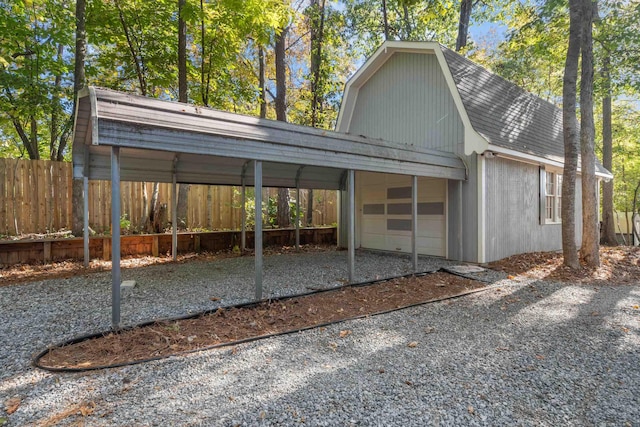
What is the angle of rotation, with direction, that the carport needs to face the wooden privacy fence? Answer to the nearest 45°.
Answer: approximately 90° to its right

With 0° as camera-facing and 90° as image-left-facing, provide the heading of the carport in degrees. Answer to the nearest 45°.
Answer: approximately 45°

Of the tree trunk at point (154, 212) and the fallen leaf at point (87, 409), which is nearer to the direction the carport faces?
the fallen leaf

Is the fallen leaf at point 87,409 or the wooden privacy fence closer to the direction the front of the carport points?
the fallen leaf

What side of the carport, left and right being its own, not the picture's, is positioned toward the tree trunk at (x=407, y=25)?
back

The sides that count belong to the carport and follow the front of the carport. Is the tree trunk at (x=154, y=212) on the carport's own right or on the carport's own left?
on the carport's own right

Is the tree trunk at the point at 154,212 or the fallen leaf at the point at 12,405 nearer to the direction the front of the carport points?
the fallen leaf

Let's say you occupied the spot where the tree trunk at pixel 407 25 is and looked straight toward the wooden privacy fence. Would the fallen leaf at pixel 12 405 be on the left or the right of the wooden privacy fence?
left

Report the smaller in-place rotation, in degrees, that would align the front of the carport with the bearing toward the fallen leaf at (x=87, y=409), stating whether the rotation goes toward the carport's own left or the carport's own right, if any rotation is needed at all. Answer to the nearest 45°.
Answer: approximately 45° to the carport's own left
